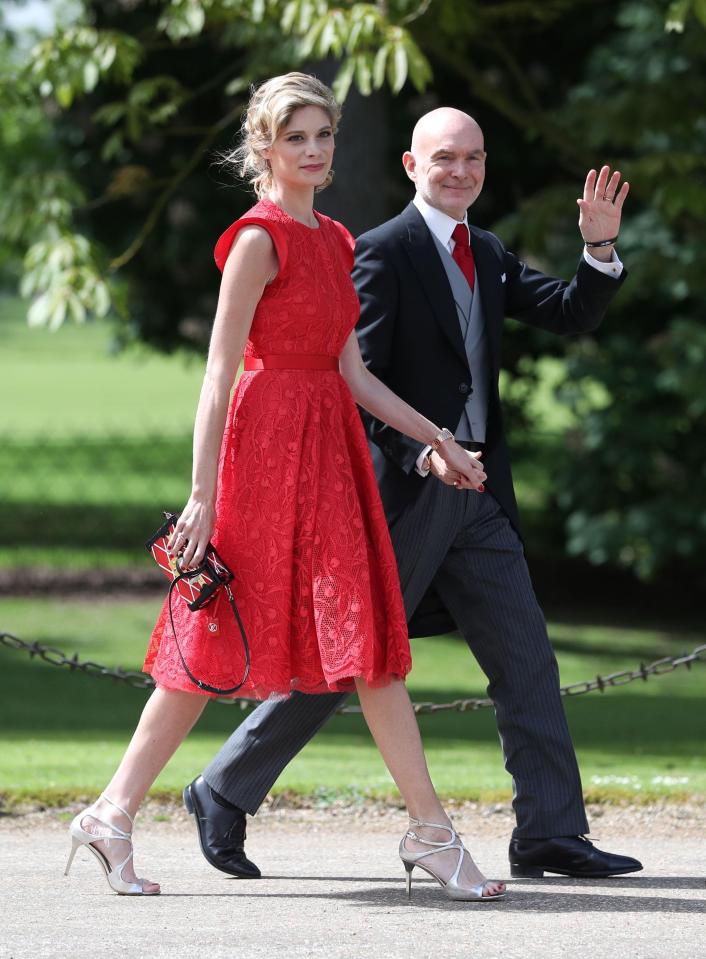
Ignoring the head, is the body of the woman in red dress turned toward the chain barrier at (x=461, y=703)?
no

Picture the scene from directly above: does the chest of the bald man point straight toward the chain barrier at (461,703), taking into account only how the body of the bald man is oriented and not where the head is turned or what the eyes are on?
no

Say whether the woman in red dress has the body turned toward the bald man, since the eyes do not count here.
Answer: no

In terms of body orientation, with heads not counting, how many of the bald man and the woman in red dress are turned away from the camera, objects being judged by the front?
0

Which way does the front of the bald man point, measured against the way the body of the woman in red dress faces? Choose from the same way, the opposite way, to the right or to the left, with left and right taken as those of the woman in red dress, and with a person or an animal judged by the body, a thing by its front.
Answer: the same way

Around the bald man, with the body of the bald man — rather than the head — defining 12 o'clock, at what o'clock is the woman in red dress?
The woman in red dress is roughly at 3 o'clock from the bald man.

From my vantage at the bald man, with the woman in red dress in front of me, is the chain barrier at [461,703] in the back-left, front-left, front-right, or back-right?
back-right
